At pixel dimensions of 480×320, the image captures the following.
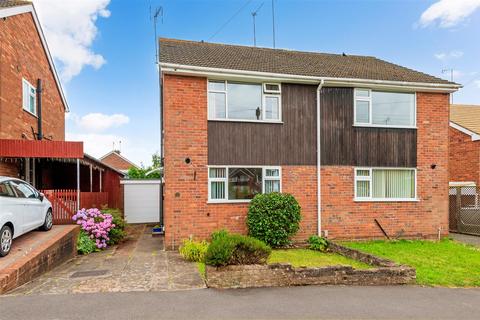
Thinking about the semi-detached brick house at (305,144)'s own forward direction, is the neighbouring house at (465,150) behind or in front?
behind

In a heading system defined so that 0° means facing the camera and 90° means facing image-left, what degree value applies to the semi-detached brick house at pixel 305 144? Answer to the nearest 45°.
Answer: approximately 0°

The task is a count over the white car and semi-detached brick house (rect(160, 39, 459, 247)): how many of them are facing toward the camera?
1

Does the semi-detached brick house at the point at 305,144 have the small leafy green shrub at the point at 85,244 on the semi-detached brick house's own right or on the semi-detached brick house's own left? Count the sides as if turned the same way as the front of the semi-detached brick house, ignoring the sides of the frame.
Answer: on the semi-detached brick house's own right

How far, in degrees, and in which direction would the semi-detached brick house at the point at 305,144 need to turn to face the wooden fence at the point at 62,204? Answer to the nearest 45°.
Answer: approximately 90° to its right
